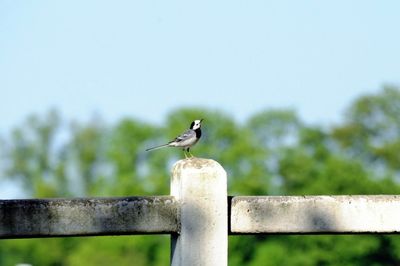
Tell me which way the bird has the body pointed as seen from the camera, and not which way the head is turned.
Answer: to the viewer's right
